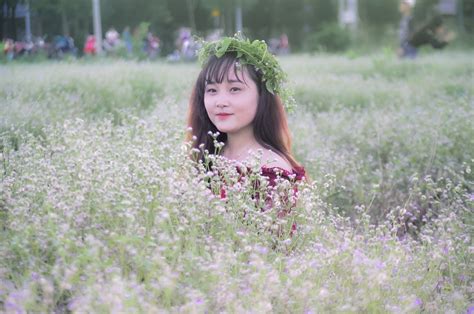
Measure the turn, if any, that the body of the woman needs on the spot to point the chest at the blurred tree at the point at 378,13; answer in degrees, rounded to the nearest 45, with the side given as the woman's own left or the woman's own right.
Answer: approximately 135° to the woman's own right

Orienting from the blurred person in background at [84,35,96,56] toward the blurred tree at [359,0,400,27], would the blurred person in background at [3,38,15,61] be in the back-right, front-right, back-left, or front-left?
back-right

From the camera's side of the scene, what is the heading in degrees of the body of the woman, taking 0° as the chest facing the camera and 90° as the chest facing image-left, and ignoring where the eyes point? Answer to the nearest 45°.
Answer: approximately 45°

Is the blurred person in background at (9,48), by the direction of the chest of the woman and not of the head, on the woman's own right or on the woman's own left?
on the woman's own right
